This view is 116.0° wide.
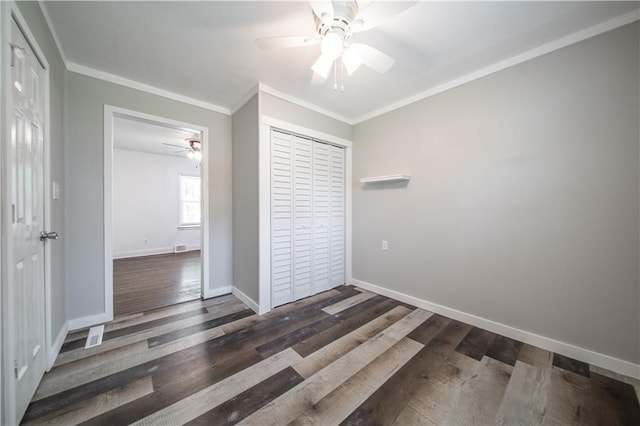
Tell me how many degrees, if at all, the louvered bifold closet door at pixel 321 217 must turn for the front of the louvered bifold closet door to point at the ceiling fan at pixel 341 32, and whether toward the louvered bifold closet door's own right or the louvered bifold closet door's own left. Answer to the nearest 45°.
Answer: approximately 45° to the louvered bifold closet door's own right

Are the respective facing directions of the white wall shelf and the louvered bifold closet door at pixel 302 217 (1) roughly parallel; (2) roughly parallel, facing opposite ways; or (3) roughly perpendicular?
roughly perpendicular

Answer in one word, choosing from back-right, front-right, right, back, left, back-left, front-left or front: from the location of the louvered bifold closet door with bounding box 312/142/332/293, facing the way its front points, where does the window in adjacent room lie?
back

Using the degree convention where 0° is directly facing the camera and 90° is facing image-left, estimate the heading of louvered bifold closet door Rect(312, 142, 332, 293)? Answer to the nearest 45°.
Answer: approximately 315°

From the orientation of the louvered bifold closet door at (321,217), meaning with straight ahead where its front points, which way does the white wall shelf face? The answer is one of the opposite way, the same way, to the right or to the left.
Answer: to the right

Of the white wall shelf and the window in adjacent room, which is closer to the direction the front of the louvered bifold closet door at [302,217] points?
the white wall shelf

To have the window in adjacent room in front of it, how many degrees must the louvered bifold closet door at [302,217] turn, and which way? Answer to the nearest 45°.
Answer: approximately 180°

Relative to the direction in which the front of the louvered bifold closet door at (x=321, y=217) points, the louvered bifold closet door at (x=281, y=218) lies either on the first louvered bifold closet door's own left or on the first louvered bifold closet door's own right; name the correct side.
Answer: on the first louvered bifold closet door's own right

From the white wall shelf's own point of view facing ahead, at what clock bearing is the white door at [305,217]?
The white door is roughly at 1 o'clock from the white wall shelf.

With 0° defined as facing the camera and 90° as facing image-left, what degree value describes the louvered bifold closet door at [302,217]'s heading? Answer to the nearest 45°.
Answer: approximately 315°
